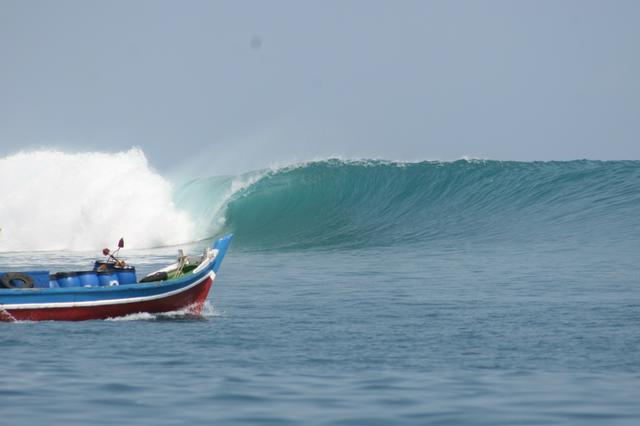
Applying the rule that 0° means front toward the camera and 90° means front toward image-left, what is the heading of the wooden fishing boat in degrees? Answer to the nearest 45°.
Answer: approximately 270°

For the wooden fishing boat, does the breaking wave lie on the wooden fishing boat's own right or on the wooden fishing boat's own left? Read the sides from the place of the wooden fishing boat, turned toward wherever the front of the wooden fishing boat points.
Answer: on the wooden fishing boat's own left
